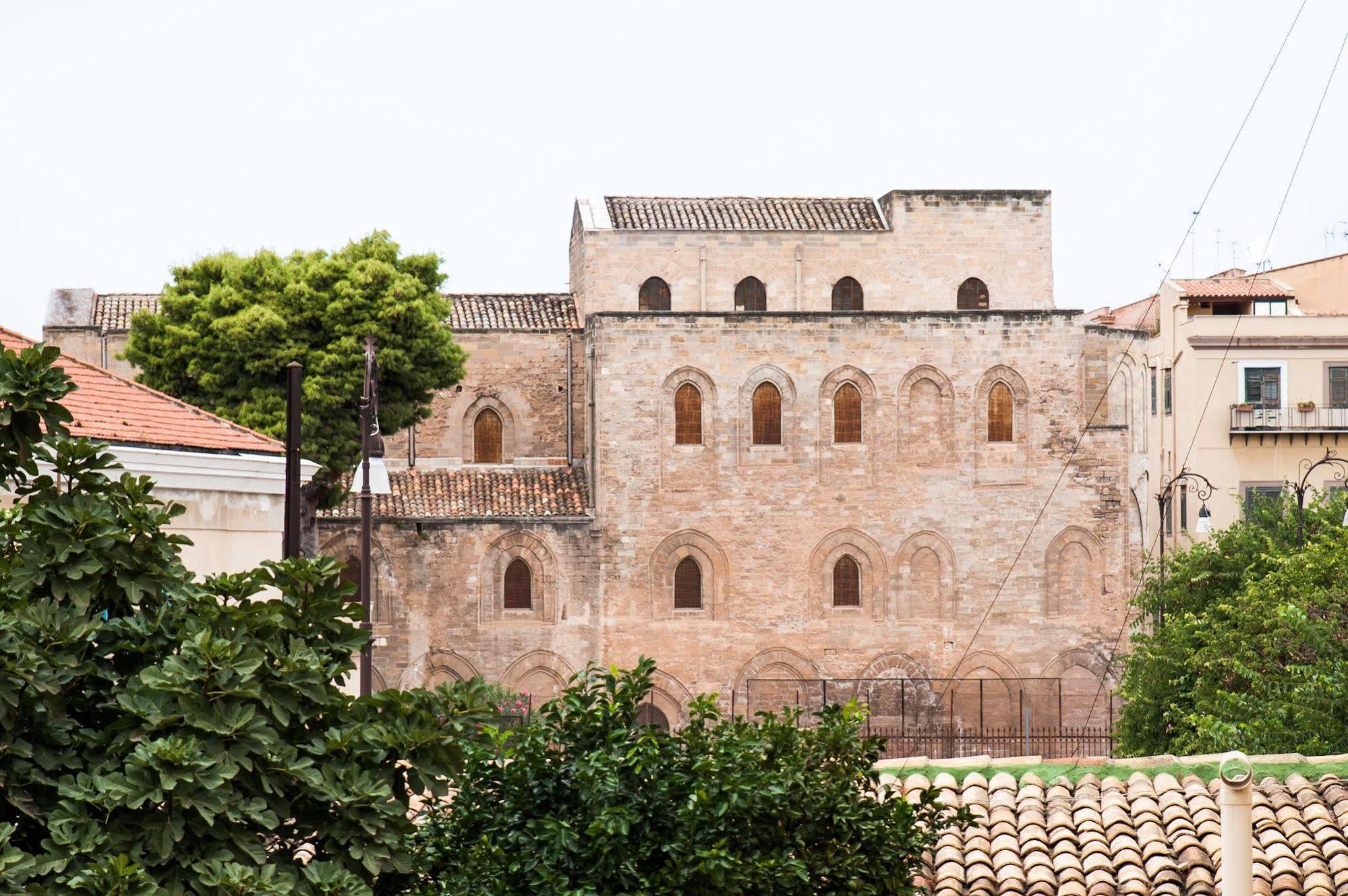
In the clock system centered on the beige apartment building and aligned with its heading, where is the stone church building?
The stone church building is roughly at 2 o'clock from the beige apartment building.

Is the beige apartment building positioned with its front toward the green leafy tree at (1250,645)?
yes

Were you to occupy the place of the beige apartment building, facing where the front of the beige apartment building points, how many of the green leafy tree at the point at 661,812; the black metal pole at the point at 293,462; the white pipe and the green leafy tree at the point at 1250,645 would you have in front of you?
4

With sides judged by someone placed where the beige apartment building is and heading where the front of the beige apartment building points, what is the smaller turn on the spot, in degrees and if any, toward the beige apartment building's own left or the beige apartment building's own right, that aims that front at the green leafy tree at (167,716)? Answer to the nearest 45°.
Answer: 0° — it already faces it

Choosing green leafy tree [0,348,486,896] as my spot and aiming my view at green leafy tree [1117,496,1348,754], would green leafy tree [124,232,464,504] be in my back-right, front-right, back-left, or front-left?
front-left

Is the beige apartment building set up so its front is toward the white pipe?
yes

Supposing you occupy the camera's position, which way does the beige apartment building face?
facing the viewer

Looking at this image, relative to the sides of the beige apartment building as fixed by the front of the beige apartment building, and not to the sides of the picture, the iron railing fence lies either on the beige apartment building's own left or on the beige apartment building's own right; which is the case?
on the beige apartment building's own right

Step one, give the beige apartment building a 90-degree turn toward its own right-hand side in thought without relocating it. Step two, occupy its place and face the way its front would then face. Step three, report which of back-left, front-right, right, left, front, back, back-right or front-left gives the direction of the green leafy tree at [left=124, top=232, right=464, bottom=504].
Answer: front-left

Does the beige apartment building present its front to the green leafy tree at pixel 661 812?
yes

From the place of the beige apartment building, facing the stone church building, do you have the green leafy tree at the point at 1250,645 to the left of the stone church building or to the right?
left
